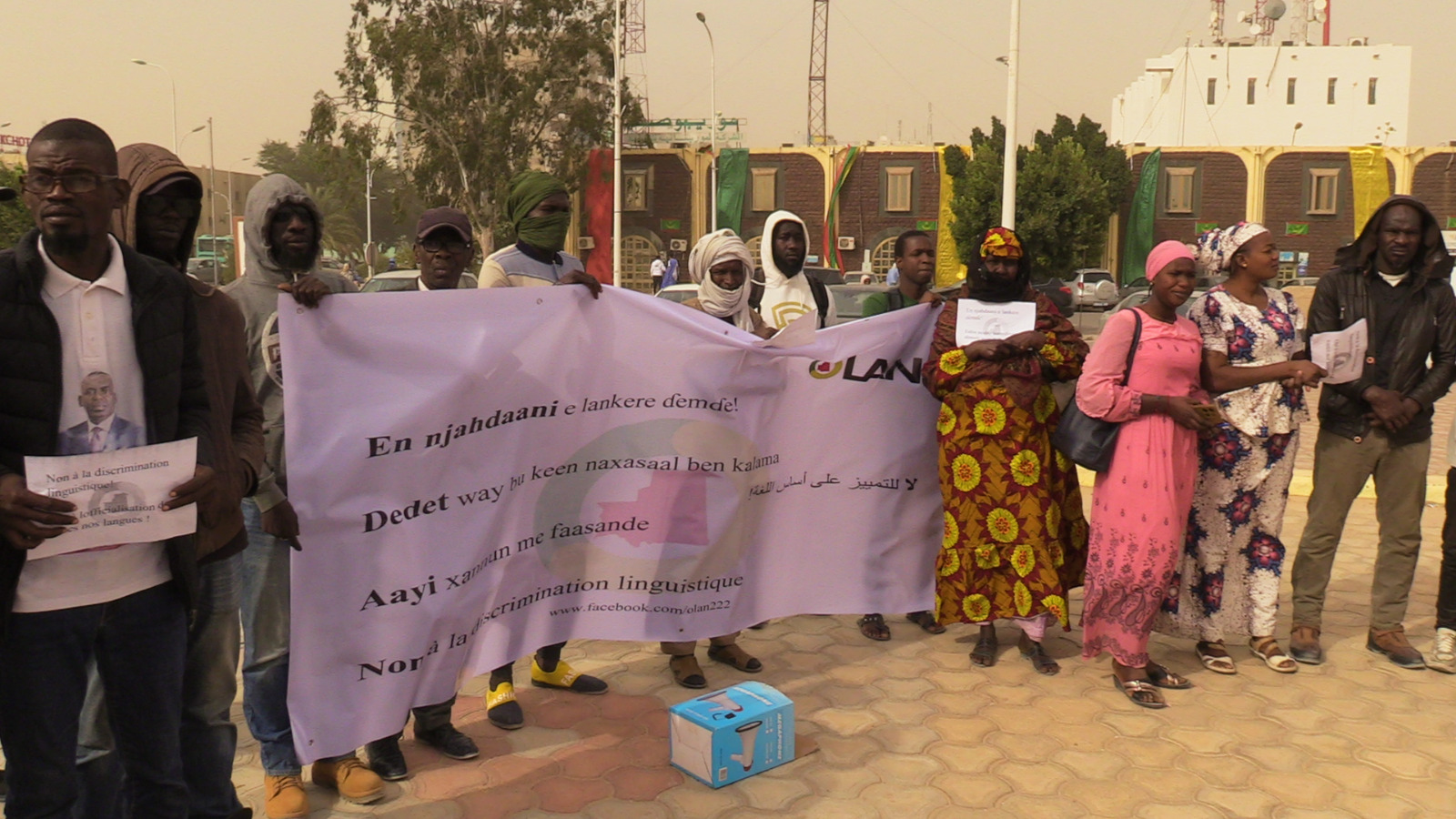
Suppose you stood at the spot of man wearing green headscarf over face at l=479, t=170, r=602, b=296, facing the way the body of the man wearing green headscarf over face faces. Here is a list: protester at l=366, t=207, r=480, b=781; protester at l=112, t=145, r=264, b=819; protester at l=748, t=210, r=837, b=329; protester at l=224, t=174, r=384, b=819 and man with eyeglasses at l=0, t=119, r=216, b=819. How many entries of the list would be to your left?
1

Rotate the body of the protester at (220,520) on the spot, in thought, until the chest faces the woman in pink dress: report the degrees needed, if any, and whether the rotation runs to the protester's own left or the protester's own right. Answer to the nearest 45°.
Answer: approximately 45° to the protester's own left

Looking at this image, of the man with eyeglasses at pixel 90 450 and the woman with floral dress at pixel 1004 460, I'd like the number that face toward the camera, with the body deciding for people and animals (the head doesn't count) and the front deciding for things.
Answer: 2

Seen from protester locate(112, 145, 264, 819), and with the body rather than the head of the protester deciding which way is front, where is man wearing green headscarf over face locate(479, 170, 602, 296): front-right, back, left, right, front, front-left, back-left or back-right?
left

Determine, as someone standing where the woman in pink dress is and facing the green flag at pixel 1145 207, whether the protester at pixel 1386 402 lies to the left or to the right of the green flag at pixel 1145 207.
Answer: right

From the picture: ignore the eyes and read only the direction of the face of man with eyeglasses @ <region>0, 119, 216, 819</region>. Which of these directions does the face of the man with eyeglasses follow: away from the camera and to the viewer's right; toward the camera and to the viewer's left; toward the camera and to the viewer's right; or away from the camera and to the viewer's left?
toward the camera and to the viewer's left

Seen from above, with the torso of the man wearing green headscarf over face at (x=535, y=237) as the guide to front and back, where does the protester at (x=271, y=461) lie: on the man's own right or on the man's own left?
on the man's own right

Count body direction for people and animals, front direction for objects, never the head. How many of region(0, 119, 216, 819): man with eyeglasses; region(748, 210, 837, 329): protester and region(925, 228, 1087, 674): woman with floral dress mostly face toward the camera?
3

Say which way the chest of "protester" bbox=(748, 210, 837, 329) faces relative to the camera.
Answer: toward the camera

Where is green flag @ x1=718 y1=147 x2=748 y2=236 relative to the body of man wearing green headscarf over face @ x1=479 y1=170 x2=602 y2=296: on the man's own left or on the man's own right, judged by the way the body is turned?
on the man's own left

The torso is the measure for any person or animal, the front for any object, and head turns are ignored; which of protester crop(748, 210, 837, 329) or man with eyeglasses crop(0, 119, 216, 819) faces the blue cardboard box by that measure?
the protester

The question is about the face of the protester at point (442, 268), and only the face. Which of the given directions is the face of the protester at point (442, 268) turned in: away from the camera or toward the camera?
toward the camera

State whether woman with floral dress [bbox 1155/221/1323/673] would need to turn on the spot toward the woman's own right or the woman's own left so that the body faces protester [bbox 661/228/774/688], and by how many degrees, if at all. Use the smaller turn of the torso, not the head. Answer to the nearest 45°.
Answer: approximately 135° to the woman's own right

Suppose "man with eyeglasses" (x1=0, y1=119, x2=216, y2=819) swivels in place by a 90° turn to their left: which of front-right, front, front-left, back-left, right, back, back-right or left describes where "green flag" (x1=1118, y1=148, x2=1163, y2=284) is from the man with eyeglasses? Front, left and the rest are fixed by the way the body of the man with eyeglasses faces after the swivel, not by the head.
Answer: front-left

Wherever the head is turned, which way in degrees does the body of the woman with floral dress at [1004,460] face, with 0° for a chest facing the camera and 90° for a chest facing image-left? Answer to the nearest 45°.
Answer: approximately 0°

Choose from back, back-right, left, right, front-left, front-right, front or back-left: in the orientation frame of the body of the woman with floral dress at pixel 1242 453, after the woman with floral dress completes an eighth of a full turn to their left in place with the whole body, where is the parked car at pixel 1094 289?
left

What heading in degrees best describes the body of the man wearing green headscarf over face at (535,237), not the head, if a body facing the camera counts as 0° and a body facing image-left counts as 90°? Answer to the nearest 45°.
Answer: approximately 315°

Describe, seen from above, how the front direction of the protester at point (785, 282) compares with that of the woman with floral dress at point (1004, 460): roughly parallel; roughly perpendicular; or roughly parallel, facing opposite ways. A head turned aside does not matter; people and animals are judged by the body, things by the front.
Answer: roughly parallel
